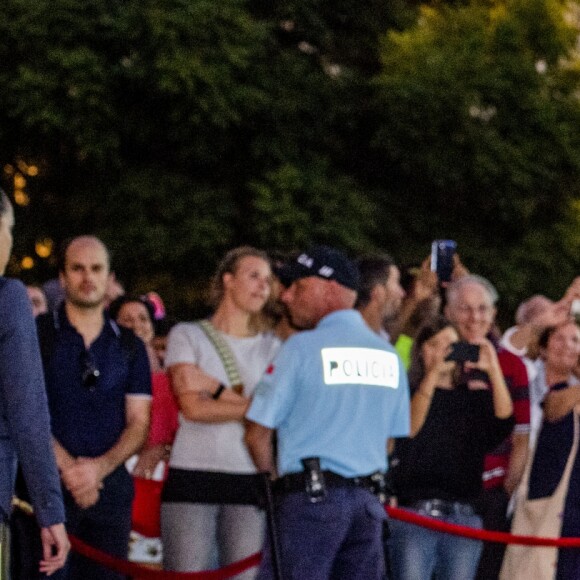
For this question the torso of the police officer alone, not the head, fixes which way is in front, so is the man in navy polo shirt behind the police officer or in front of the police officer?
in front

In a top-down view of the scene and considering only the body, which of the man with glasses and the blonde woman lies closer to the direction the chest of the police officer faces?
the blonde woman

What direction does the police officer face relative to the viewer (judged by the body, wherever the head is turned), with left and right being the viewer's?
facing away from the viewer and to the left of the viewer

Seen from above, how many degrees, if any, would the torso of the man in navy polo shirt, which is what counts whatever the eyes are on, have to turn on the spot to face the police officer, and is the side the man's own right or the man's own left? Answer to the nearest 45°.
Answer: approximately 45° to the man's own left

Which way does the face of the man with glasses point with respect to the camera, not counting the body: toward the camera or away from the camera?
toward the camera

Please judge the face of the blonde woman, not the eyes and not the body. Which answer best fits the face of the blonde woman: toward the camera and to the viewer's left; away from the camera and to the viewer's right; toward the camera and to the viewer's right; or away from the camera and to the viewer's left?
toward the camera and to the viewer's right

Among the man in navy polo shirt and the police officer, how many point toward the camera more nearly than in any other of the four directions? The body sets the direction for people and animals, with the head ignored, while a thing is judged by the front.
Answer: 1

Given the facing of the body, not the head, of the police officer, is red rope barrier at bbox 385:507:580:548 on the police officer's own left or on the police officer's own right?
on the police officer's own right

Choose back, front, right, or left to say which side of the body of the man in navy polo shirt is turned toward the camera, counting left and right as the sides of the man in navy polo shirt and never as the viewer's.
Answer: front

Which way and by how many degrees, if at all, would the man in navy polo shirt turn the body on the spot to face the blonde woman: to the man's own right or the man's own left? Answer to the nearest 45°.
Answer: approximately 90° to the man's own left
